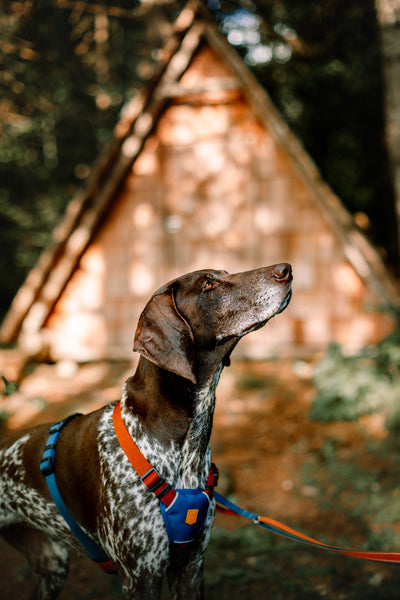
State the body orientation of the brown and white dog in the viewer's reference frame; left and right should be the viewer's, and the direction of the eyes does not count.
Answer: facing the viewer and to the right of the viewer

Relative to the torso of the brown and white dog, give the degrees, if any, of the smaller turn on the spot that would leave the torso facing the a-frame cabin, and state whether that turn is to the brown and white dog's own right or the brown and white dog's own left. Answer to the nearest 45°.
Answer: approximately 135° to the brown and white dog's own left

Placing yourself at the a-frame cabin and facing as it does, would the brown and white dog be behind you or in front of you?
in front

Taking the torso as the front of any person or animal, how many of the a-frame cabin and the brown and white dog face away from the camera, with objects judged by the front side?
0

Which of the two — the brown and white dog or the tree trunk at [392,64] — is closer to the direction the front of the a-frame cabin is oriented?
the brown and white dog

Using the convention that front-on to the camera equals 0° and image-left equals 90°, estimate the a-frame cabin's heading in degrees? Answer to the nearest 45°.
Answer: approximately 0°

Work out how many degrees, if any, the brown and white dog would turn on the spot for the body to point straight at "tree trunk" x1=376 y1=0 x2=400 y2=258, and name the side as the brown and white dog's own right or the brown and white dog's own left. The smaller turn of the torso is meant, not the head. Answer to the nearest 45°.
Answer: approximately 90° to the brown and white dog's own left
